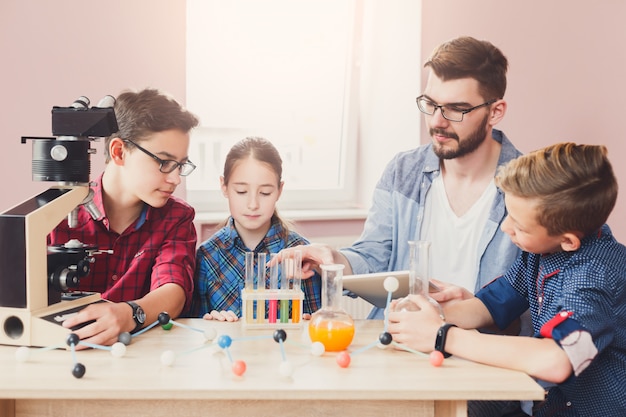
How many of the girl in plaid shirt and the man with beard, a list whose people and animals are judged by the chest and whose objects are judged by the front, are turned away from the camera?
0

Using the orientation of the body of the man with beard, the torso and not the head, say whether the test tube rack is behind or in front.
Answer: in front

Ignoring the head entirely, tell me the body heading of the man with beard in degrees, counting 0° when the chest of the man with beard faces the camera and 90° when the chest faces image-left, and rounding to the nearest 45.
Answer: approximately 45°

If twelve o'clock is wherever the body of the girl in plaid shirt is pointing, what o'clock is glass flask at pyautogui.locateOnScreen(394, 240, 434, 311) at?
The glass flask is roughly at 11 o'clock from the girl in plaid shirt.

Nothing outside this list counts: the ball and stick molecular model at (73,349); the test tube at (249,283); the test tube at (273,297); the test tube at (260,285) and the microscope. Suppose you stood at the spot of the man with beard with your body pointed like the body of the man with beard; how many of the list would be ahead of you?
5

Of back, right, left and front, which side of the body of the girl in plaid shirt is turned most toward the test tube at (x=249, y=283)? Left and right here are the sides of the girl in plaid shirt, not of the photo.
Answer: front

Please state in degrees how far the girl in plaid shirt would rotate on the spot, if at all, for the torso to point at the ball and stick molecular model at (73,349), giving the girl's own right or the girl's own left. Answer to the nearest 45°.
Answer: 0° — they already face it

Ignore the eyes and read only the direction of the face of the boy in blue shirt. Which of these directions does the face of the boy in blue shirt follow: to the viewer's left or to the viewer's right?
to the viewer's left

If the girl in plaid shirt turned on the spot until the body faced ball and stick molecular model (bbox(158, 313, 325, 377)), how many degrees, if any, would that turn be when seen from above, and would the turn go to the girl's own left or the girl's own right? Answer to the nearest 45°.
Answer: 0° — they already face it

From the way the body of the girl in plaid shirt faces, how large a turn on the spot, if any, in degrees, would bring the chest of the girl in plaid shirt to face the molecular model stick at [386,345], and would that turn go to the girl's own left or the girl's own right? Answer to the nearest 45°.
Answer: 0° — they already face it

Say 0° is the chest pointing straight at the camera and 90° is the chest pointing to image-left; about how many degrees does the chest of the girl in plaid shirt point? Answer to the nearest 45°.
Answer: approximately 0°

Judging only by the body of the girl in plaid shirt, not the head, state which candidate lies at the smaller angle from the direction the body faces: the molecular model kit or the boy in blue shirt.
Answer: the molecular model kit
